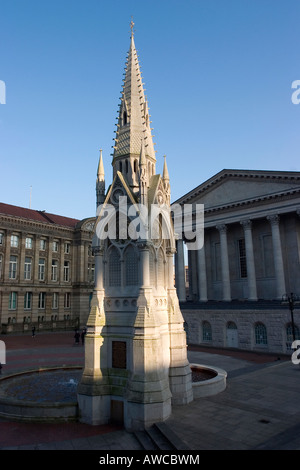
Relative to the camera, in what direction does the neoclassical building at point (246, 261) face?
facing the viewer and to the left of the viewer

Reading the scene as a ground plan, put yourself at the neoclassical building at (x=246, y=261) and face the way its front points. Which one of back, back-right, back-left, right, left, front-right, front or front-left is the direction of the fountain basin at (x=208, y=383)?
front-left

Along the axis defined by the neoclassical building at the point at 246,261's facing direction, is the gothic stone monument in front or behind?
in front

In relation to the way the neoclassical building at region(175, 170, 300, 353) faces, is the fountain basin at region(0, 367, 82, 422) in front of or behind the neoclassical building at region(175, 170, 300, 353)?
in front
